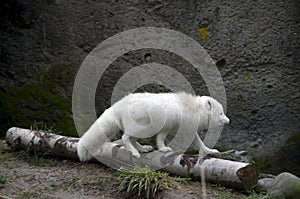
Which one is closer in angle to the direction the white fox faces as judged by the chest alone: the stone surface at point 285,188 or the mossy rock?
the stone surface

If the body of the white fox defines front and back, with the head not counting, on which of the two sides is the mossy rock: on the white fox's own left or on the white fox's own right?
on the white fox's own left

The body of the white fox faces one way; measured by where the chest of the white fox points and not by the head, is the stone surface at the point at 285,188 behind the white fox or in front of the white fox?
in front

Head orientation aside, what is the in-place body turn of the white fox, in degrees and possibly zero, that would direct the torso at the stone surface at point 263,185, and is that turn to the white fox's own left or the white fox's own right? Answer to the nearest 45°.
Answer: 0° — it already faces it

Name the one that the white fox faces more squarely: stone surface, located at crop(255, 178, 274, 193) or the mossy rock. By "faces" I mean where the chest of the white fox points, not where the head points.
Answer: the stone surface

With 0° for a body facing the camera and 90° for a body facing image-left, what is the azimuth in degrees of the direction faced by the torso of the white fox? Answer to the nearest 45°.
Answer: approximately 270°
